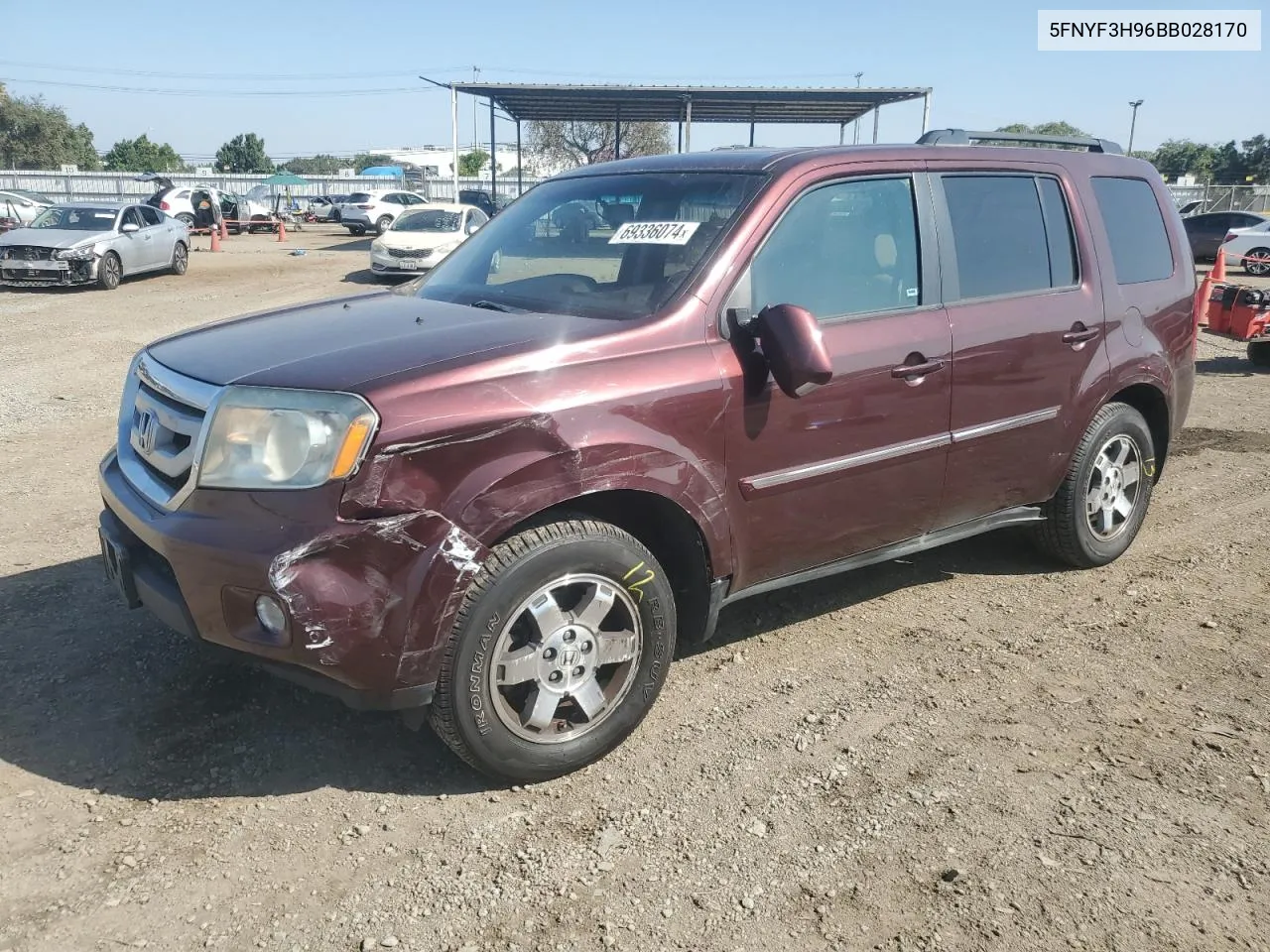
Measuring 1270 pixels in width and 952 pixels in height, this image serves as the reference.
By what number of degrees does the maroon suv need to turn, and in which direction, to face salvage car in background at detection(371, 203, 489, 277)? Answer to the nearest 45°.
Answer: approximately 135° to its right

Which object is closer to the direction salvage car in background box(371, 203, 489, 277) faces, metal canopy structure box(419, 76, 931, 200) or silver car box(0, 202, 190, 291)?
the silver car

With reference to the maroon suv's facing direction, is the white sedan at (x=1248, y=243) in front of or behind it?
behind

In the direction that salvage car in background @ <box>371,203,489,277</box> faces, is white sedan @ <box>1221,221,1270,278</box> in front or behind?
behind

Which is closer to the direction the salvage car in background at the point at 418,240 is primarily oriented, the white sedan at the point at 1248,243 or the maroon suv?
the maroon suv

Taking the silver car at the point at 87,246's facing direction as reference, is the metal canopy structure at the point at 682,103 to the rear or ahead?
to the rear

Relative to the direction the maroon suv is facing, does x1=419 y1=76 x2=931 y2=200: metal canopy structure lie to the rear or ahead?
to the rear

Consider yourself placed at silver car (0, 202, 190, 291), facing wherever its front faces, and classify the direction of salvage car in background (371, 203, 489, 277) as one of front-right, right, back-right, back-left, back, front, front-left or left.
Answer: back-left

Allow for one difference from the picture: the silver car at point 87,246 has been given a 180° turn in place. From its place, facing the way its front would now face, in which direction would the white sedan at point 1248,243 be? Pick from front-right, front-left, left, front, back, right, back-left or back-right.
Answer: front-right

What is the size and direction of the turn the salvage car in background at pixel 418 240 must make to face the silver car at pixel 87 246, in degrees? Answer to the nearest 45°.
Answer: approximately 45° to its right
